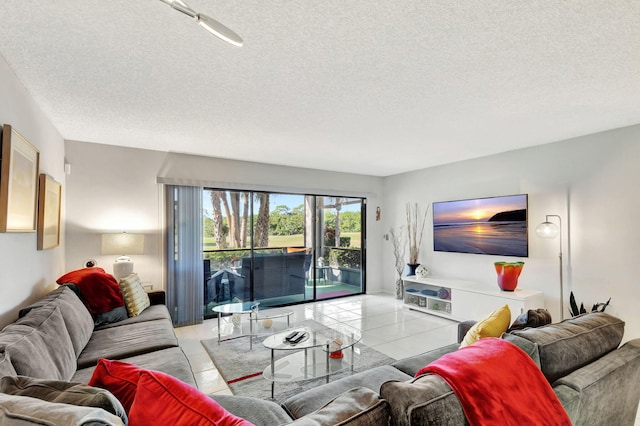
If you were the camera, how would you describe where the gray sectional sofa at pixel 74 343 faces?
facing to the right of the viewer

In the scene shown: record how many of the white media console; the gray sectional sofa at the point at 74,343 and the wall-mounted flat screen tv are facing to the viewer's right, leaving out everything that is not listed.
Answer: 1

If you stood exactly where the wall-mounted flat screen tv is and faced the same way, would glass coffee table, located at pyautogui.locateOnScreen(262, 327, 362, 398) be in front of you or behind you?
in front

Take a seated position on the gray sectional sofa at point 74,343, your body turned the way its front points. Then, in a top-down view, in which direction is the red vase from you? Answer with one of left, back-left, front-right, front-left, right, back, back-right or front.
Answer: front

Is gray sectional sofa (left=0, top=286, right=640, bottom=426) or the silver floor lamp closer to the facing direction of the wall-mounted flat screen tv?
the gray sectional sofa

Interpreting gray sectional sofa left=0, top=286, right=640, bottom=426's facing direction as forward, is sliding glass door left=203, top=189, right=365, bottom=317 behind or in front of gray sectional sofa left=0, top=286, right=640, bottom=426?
in front

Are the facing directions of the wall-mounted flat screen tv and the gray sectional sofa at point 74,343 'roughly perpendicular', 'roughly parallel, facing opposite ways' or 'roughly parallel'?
roughly parallel, facing opposite ways

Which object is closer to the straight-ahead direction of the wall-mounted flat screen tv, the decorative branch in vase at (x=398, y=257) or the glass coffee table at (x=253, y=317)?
the glass coffee table

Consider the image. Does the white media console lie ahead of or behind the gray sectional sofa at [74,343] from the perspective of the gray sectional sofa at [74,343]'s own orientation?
ahead

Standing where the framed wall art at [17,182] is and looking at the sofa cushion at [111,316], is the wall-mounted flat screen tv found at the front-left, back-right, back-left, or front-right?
front-right

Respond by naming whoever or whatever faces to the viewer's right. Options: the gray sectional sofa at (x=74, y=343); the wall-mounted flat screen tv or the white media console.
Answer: the gray sectional sofa

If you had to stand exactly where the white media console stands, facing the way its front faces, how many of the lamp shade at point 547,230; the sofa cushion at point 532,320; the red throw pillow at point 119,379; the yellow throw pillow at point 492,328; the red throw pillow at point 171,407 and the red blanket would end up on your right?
0

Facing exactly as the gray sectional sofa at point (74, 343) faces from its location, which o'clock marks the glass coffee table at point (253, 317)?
The glass coffee table is roughly at 11 o'clock from the gray sectional sofa.
